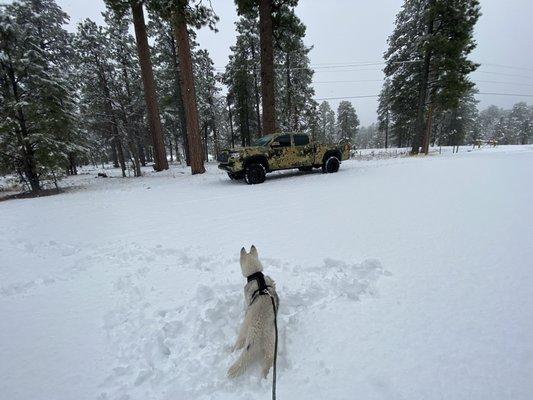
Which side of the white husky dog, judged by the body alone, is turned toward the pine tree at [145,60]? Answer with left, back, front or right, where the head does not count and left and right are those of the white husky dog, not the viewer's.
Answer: front

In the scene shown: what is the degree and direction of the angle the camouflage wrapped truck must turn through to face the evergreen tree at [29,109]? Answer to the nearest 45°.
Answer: approximately 45° to its right

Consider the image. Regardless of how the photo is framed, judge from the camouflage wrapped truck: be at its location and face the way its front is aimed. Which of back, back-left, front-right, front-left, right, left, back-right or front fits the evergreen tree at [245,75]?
back-right

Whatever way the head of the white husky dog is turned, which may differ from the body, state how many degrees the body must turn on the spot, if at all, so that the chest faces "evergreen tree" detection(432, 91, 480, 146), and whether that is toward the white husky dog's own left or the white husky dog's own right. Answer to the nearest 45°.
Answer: approximately 45° to the white husky dog's own right

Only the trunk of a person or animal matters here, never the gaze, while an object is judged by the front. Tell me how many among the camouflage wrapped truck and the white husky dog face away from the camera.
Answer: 1

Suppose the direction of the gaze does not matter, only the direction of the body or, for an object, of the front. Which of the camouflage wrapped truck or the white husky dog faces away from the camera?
the white husky dog

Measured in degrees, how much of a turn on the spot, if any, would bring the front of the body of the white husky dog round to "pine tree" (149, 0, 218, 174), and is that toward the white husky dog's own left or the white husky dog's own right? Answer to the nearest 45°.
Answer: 0° — it already faces it

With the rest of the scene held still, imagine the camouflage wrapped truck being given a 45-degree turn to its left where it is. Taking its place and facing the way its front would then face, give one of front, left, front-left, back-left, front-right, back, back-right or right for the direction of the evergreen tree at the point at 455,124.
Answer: back-left

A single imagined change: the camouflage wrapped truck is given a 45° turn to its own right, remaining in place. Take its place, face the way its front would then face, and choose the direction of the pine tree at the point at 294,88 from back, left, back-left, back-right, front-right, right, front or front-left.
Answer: right

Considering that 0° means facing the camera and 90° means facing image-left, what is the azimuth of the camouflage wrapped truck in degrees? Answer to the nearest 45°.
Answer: approximately 45°

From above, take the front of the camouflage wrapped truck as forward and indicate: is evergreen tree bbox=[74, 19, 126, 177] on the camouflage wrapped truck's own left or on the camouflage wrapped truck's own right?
on the camouflage wrapped truck's own right

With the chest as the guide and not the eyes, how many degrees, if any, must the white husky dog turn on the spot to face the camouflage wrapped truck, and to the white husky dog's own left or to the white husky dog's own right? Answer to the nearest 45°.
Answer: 0° — it already faces it

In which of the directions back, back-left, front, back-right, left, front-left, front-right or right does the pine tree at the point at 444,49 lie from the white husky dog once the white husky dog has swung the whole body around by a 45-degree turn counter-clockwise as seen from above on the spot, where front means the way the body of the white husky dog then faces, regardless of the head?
right

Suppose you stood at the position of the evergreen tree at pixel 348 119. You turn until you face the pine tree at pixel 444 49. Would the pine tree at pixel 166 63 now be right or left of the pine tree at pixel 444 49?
right

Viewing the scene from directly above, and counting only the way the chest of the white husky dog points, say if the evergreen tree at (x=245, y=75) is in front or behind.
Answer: in front

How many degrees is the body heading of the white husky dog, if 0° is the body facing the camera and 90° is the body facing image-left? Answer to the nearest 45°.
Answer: approximately 180°
